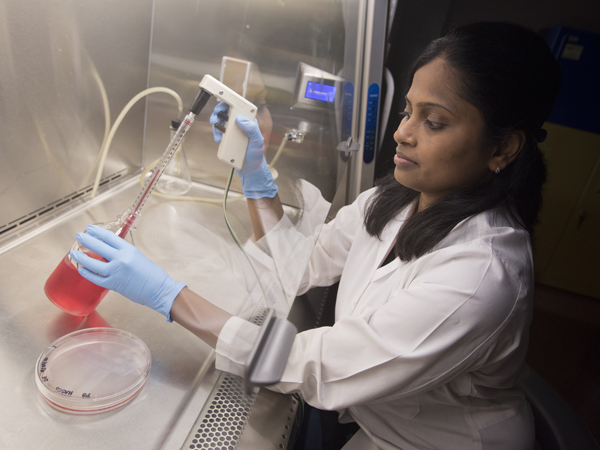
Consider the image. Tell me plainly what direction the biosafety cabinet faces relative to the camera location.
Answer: facing the viewer and to the right of the viewer

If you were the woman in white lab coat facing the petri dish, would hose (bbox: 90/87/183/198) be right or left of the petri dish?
right
